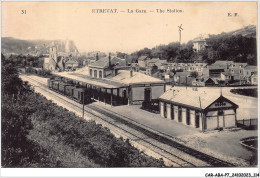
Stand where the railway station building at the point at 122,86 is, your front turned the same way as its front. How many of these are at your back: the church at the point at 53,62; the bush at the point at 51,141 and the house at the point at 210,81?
1

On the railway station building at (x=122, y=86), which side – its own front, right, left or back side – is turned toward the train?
right

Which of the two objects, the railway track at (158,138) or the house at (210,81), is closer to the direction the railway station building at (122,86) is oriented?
the railway track

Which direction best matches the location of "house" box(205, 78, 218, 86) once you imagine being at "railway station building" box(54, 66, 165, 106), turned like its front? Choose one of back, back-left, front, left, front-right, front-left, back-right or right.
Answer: back

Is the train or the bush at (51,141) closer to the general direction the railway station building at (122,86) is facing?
the bush

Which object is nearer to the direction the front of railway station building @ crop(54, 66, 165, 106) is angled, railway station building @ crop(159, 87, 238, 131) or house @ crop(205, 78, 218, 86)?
the railway station building

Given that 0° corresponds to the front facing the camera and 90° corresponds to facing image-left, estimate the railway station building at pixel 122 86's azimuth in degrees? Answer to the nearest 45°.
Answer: approximately 45°
